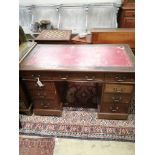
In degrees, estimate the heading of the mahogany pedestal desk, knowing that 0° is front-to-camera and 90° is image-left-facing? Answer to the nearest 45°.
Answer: approximately 0°

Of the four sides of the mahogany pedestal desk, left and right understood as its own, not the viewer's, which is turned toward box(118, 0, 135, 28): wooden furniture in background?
back

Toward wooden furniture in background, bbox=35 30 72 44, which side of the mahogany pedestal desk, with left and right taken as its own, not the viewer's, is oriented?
back

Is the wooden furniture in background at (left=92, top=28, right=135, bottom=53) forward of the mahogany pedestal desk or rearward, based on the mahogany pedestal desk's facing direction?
rearward

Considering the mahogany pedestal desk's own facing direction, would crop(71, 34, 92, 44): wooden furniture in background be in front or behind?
behind
